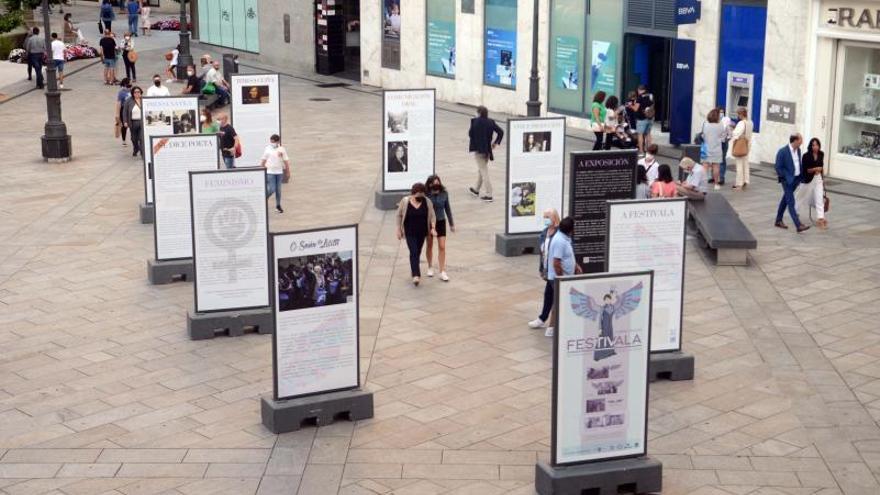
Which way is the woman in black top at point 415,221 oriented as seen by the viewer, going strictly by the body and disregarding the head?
toward the camera

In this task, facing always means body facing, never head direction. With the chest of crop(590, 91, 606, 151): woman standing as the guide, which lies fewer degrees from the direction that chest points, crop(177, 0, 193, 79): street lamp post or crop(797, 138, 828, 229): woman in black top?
the woman in black top

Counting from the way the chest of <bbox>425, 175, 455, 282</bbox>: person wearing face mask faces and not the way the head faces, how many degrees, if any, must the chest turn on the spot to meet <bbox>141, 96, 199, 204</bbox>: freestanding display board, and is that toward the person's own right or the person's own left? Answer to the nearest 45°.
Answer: approximately 135° to the person's own right

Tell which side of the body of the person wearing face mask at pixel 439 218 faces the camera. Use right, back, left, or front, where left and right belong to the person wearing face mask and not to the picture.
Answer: front

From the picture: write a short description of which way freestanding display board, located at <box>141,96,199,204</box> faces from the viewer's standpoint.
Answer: facing the viewer

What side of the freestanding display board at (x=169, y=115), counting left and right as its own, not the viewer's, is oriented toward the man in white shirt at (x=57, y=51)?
back

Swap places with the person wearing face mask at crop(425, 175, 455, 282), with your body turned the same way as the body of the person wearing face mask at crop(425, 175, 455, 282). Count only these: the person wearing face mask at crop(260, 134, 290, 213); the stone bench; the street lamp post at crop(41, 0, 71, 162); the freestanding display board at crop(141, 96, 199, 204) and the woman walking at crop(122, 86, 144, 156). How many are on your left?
1

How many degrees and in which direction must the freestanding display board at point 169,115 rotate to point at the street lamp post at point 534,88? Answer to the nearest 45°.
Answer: approximately 135° to its left
